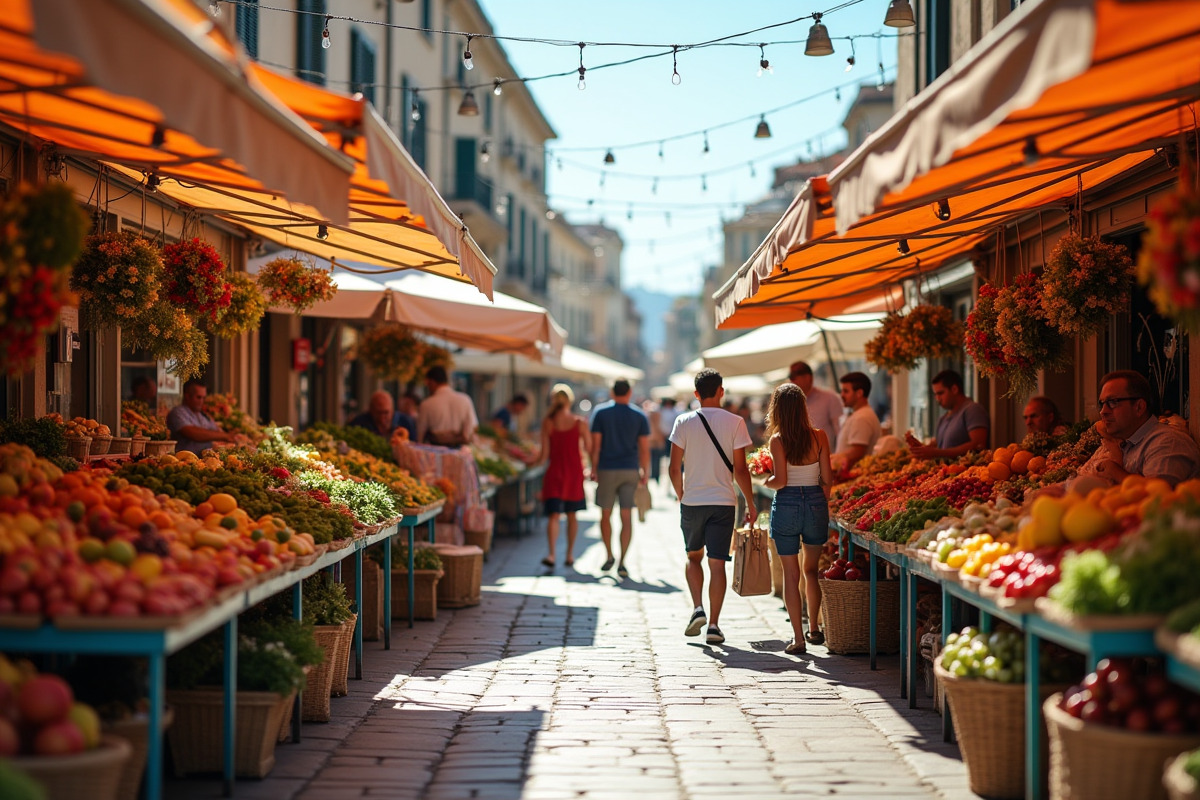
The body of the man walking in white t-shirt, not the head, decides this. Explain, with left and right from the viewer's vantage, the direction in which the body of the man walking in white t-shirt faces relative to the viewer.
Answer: facing away from the viewer

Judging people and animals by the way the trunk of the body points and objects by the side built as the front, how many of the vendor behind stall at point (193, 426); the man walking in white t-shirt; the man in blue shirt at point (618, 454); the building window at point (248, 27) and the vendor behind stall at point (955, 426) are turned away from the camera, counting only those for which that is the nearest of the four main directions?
2

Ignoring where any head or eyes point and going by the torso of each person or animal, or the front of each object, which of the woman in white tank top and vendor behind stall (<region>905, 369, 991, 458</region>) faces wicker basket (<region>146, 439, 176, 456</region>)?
the vendor behind stall

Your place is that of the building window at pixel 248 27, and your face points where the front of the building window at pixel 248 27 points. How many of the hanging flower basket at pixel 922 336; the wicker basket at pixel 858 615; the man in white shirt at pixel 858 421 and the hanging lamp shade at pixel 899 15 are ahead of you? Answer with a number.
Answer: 4

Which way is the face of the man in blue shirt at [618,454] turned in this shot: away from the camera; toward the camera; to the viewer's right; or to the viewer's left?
away from the camera

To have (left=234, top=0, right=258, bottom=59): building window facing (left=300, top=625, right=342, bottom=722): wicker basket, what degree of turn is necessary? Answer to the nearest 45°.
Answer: approximately 45° to its right

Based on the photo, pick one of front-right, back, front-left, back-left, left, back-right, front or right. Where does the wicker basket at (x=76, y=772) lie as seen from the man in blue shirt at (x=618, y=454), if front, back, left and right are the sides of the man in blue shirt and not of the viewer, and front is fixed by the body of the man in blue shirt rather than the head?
back

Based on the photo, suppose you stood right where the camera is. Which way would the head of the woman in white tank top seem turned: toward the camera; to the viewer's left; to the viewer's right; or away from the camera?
away from the camera

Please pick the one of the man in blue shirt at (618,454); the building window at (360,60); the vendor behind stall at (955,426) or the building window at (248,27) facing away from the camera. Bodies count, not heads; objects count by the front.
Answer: the man in blue shirt

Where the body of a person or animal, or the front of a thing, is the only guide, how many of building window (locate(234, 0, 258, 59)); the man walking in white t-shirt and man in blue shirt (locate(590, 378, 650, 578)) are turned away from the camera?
2

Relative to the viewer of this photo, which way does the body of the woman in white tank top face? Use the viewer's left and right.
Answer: facing away from the viewer

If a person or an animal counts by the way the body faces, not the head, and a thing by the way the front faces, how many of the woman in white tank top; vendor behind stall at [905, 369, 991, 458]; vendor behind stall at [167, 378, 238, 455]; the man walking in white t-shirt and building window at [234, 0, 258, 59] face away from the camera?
2

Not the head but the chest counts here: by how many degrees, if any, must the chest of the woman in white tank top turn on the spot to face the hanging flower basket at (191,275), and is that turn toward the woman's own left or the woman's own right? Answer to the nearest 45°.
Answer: approximately 90° to the woman's own left

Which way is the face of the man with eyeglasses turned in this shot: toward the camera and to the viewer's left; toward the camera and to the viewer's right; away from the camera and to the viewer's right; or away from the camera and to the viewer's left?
toward the camera and to the viewer's left

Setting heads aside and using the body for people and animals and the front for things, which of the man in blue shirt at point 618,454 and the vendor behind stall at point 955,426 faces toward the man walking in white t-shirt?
the vendor behind stall

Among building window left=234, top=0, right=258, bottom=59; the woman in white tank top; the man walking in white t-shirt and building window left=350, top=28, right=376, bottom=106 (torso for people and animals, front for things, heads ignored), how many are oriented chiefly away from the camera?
2

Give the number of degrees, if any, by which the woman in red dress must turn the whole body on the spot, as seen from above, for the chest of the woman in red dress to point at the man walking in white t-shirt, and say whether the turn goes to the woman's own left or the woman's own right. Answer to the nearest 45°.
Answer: approximately 180°

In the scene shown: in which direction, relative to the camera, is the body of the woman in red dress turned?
away from the camera
